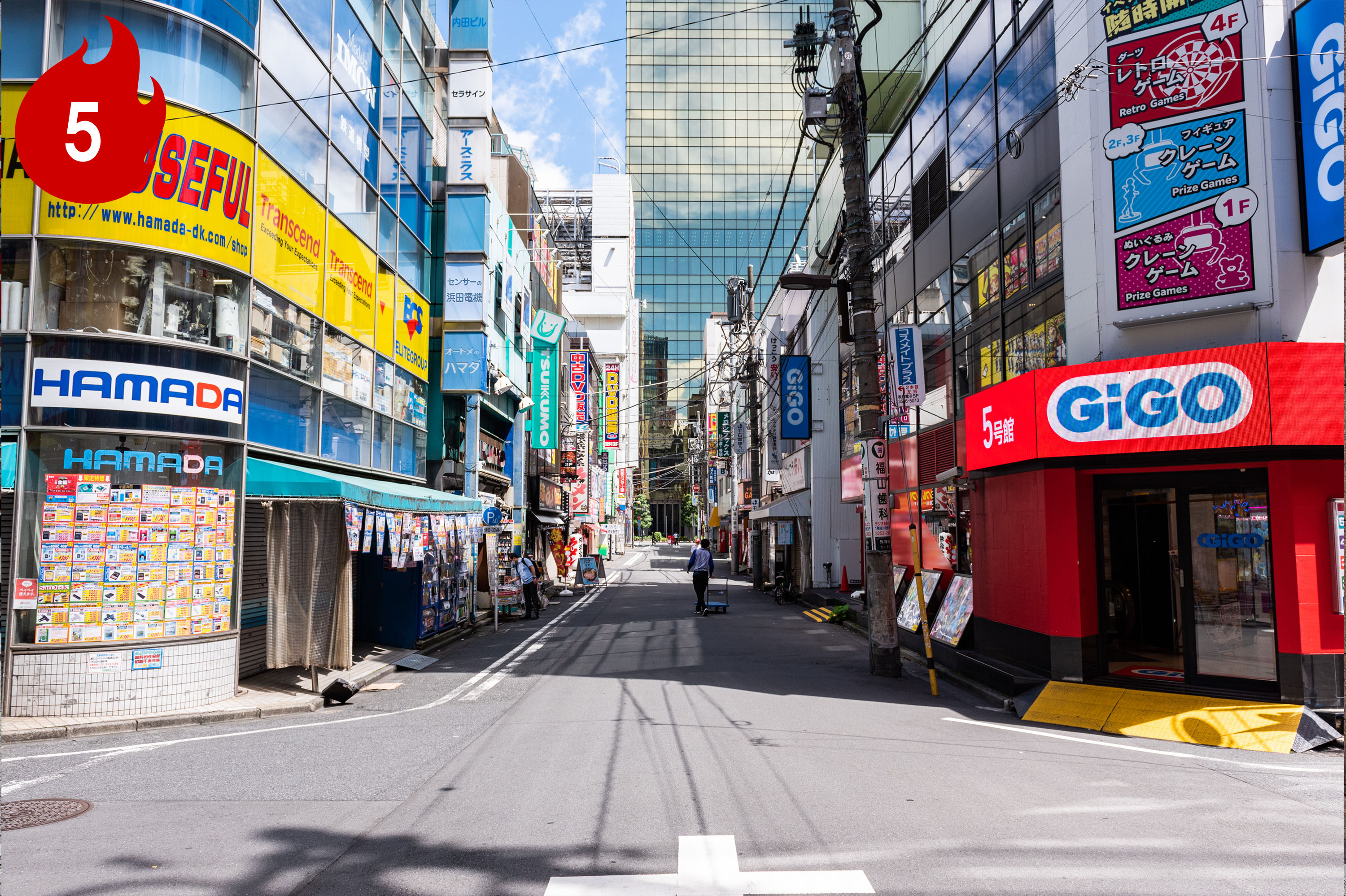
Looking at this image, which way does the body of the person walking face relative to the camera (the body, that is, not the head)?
away from the camera

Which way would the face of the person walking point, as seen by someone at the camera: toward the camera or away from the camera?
away from the camera

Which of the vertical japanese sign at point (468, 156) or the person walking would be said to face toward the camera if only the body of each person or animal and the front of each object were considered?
the vertical japanese sign

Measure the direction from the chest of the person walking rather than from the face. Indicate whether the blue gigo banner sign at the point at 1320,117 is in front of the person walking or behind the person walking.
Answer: behind

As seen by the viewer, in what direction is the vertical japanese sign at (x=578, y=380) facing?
toward the camera

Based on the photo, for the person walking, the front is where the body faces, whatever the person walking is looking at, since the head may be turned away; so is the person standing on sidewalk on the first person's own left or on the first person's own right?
on the first person's own left

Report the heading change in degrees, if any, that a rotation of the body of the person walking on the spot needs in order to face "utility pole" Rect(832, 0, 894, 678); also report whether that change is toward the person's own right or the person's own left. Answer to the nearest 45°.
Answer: approximately 180°

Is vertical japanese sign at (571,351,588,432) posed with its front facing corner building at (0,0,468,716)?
yes

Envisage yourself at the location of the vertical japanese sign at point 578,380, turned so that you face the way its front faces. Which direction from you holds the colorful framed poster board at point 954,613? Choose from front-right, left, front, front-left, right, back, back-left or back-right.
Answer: front

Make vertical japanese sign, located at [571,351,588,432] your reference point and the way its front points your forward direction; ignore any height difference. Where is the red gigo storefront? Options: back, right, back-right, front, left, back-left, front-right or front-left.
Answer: front

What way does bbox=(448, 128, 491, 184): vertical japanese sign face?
toward the camera

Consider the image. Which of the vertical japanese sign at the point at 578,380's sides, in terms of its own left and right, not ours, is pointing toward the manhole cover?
front

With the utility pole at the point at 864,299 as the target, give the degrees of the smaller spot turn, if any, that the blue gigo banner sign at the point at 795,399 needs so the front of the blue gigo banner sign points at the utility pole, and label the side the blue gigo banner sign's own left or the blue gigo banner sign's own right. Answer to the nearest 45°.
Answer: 0° — it already faces it

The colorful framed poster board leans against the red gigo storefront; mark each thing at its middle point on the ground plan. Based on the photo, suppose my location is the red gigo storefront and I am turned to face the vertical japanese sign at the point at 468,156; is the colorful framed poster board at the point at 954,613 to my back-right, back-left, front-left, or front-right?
front-right

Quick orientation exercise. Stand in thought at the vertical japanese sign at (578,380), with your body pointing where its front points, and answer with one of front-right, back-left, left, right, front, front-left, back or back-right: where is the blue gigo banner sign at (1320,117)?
front

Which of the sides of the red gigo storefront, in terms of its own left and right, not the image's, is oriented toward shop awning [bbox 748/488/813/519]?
right
